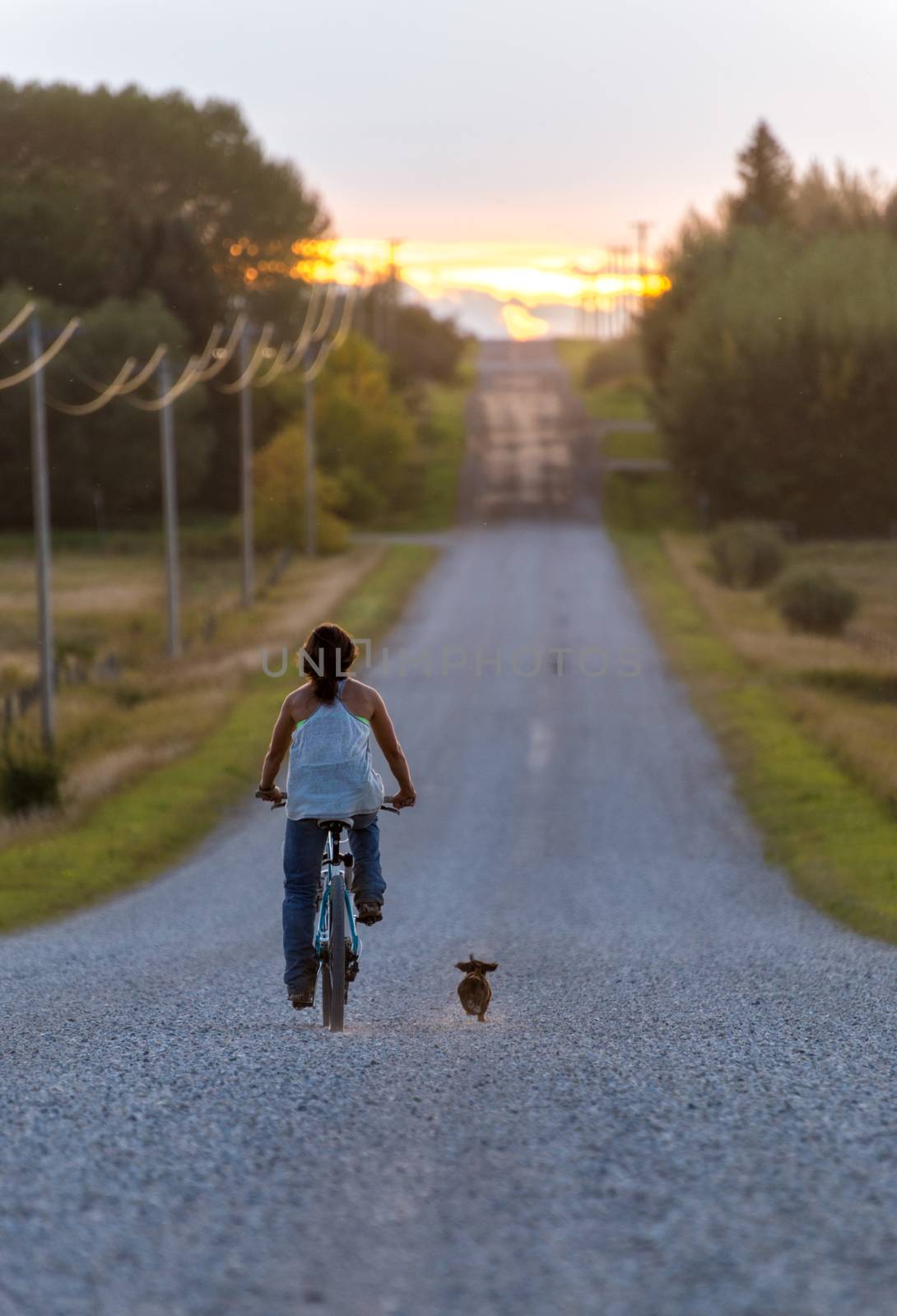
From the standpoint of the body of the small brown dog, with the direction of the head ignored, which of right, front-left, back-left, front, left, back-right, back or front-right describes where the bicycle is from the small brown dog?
back-left

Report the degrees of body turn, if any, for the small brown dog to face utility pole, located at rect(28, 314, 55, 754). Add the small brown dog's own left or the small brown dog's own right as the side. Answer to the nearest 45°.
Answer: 0° — it already faces it

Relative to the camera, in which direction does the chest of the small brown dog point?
away from the camera

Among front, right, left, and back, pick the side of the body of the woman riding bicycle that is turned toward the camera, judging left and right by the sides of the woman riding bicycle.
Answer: back

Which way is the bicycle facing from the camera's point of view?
away from the camera

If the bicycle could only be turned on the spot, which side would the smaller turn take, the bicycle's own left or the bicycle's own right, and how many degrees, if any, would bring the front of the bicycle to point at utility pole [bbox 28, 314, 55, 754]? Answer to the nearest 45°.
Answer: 0° — it already faces it

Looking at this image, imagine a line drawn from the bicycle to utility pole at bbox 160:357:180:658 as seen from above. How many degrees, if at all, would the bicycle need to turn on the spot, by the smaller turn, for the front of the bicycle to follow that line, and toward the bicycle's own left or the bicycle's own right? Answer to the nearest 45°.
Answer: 0° — it already faces it

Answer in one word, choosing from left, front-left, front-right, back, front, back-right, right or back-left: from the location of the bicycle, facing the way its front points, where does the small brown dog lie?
front-right

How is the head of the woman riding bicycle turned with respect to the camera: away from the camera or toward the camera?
away from the camera

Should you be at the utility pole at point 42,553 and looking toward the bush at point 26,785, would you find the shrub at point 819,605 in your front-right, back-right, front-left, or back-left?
back-left
